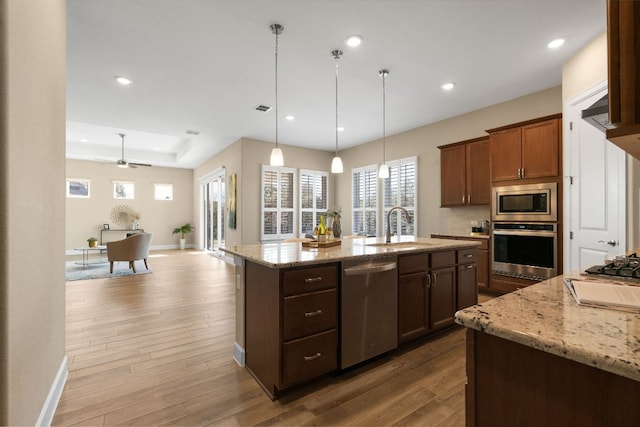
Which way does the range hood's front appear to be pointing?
to the viewer's left

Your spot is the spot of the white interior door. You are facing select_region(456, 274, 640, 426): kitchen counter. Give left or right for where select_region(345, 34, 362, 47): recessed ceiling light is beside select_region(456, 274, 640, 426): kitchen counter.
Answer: right

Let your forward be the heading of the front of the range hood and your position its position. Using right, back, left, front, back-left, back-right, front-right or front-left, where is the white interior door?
right

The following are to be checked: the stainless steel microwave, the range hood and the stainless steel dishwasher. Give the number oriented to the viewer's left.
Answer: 1

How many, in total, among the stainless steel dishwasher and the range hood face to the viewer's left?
1

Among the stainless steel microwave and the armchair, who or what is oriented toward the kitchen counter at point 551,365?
the stainless steel microwave

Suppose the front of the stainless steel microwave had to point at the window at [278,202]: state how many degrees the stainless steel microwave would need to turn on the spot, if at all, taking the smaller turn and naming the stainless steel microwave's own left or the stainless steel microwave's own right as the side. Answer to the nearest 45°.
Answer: approximately 90° to the stainless steel microwave's own right

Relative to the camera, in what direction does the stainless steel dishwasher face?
facing the viewer and to the right of the viewer

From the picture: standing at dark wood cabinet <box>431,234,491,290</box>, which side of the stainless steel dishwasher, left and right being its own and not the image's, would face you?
left

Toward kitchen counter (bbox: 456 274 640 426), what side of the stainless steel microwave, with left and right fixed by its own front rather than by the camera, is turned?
front

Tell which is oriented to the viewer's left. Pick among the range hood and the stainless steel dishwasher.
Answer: the range hood

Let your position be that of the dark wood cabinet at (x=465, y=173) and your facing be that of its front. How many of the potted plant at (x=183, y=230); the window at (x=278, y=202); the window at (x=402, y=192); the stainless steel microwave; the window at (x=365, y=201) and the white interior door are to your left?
2
